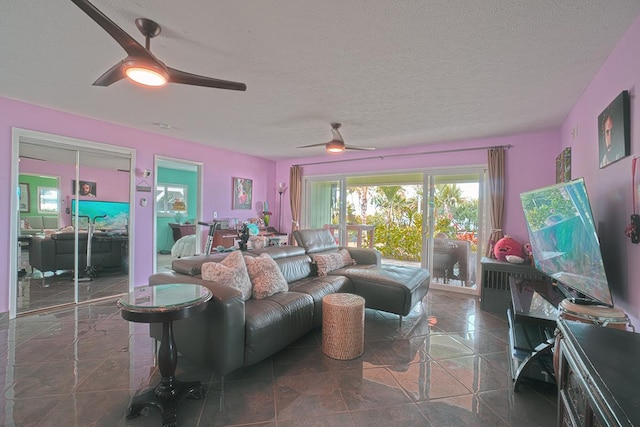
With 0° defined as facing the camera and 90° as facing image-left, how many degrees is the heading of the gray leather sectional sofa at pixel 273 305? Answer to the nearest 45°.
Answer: approximately 315°

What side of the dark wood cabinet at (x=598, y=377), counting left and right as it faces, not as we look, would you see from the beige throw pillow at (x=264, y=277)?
front

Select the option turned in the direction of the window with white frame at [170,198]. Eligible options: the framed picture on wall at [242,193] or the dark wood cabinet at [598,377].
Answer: the dark wood cabinet

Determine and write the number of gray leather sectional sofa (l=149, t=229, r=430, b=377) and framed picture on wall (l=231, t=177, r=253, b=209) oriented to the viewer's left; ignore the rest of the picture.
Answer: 0

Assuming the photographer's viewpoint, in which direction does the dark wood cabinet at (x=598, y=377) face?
facing to the left of the viewer

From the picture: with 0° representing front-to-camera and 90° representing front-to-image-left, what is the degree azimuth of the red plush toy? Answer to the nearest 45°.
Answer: approximately 45°

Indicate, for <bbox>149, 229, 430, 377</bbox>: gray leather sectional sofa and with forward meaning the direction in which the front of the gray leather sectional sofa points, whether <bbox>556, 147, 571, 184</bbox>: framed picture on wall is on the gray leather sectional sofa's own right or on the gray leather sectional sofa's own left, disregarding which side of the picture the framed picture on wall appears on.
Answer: on the gray leather sectional sofa's own left

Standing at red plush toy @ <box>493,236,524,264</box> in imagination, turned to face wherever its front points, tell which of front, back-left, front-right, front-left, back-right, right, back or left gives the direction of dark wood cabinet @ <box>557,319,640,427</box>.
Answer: front-left

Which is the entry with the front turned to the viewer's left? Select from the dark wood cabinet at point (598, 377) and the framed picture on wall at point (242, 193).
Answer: the dark wood cabinet

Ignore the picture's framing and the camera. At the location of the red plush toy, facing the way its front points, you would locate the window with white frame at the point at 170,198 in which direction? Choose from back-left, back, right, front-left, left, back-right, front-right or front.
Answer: front-right

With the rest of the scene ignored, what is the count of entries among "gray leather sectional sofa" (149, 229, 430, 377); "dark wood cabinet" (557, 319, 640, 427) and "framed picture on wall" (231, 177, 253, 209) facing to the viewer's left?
1
